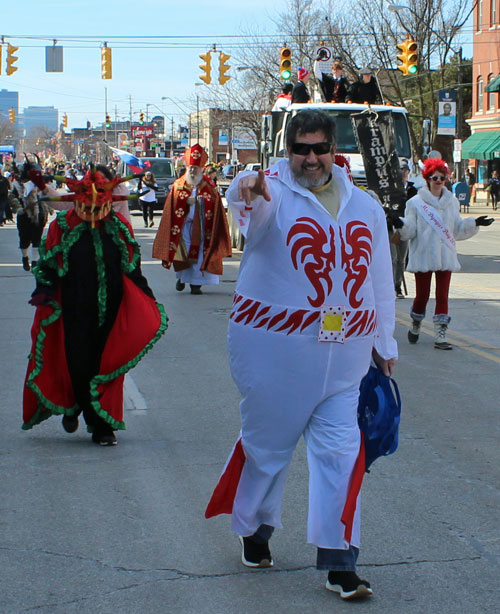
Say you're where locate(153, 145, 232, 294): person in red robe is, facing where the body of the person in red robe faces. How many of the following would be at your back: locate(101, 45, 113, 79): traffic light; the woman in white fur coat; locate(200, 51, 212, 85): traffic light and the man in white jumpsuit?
2

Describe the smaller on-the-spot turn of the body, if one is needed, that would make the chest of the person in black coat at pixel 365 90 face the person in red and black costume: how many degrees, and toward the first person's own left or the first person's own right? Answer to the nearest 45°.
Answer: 0° — they already face them

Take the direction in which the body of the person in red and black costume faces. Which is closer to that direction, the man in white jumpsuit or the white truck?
the man in white jumpsuit

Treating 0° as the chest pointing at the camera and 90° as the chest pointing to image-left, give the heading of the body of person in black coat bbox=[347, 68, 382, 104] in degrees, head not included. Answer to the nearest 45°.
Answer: approximately 0°

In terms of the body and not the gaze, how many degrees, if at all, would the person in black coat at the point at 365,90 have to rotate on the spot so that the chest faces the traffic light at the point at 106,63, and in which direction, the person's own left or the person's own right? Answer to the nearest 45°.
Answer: approximately 135° to the person's own right

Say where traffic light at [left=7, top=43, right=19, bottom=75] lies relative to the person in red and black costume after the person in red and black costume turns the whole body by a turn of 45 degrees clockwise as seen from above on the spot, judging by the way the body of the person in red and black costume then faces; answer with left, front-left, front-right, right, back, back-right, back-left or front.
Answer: back-right

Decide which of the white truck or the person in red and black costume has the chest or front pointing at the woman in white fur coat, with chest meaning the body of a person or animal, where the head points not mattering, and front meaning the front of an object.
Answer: the white truck

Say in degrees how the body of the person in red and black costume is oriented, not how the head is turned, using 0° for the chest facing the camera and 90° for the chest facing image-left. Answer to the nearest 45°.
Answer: approximately 0°

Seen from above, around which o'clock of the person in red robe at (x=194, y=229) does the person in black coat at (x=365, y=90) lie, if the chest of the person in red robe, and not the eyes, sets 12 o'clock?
The person in black coat is roughly at 7 o'clock from the person in red robe.

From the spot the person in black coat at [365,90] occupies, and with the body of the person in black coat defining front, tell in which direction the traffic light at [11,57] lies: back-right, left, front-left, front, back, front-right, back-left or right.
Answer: back-right
